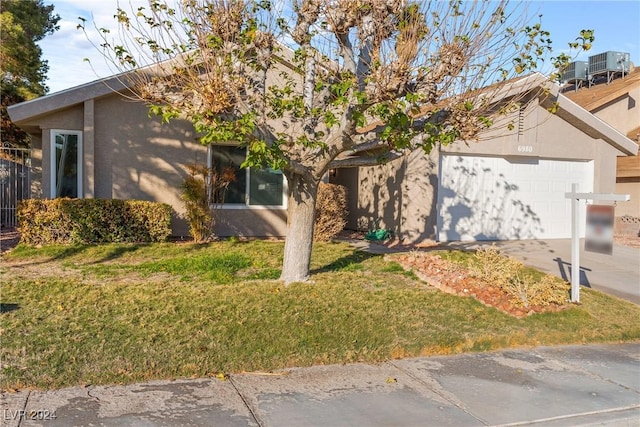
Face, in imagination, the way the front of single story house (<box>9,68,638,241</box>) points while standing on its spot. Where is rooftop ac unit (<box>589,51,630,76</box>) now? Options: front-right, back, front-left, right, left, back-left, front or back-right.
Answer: back-left

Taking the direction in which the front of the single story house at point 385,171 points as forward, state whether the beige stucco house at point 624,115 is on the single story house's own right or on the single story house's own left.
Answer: on the single story house's own left

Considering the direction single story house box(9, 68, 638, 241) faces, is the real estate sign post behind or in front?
in front

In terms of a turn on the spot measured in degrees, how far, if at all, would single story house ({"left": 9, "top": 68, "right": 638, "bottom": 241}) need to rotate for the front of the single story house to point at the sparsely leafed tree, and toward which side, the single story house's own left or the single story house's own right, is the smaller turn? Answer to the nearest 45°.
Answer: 0° — it already faces it

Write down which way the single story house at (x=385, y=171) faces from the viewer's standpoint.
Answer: facing the viewer

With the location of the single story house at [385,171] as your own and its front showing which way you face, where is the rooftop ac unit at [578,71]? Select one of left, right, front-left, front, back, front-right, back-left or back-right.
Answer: back-left

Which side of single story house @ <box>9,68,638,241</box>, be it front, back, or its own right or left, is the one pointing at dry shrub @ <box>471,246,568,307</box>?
front

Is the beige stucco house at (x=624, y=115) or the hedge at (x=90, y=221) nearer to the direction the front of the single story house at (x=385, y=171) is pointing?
the hedge

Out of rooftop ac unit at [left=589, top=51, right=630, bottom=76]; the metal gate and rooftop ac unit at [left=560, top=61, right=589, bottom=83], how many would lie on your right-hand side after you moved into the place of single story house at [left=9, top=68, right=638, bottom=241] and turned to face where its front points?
1

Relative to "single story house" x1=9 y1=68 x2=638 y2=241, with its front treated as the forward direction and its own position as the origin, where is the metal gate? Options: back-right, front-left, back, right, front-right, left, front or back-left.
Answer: right
